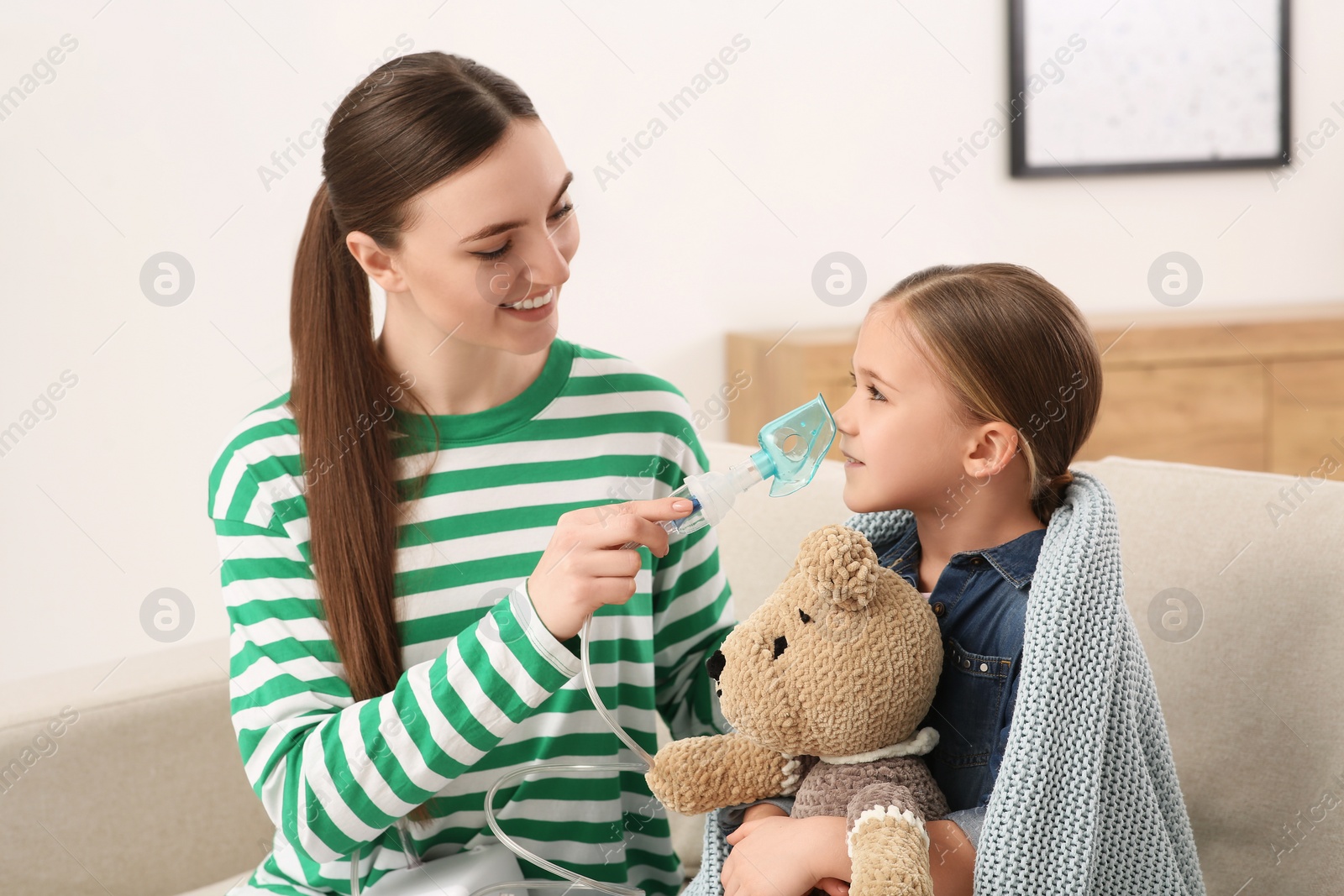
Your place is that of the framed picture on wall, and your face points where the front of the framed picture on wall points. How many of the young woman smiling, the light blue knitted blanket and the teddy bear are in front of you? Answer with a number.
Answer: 3

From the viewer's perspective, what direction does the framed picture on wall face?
toward the camera

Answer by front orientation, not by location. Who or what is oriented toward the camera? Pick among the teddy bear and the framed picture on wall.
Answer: the framed picture on wall

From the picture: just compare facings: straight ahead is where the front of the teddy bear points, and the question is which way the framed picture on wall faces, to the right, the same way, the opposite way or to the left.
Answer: to the left

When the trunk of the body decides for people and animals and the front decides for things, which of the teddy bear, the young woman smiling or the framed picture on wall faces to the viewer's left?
the teddy bear

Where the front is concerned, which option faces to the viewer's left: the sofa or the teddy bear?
the teddy bear

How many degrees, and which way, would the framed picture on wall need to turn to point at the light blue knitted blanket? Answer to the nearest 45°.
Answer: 0° — it already faces it

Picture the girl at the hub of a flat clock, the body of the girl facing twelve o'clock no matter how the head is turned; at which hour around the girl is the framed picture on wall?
The framed picture on wall is roughly at 5 o'clock from the girl.

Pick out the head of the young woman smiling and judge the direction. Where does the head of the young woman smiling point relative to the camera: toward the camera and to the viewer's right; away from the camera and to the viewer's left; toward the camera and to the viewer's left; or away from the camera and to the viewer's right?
toward the camera and to the viewer's right

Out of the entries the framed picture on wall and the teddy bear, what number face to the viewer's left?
1

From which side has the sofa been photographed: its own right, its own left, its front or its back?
front

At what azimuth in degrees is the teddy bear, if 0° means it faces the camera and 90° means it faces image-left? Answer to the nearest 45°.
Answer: approximately 90°

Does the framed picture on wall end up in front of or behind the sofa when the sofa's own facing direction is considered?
behind
